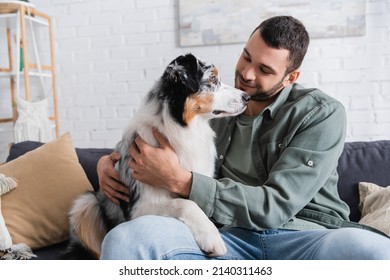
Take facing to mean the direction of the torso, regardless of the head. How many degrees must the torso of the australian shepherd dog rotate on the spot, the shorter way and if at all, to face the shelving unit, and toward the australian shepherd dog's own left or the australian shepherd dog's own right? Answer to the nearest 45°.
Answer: approximately 135° to the australian shepherd dog's own left

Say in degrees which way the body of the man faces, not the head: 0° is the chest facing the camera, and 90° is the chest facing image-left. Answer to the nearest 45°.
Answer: approximately 45°

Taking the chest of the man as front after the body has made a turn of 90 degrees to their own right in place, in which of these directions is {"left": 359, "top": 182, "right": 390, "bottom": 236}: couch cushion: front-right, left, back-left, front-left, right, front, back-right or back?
right

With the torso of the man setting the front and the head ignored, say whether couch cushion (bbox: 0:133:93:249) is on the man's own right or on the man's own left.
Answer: on the man's own right

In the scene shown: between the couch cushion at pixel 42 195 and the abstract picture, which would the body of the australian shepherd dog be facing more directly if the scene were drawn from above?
the abstract picture

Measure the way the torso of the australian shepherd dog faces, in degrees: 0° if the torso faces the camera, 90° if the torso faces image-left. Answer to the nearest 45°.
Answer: approximately 270°
